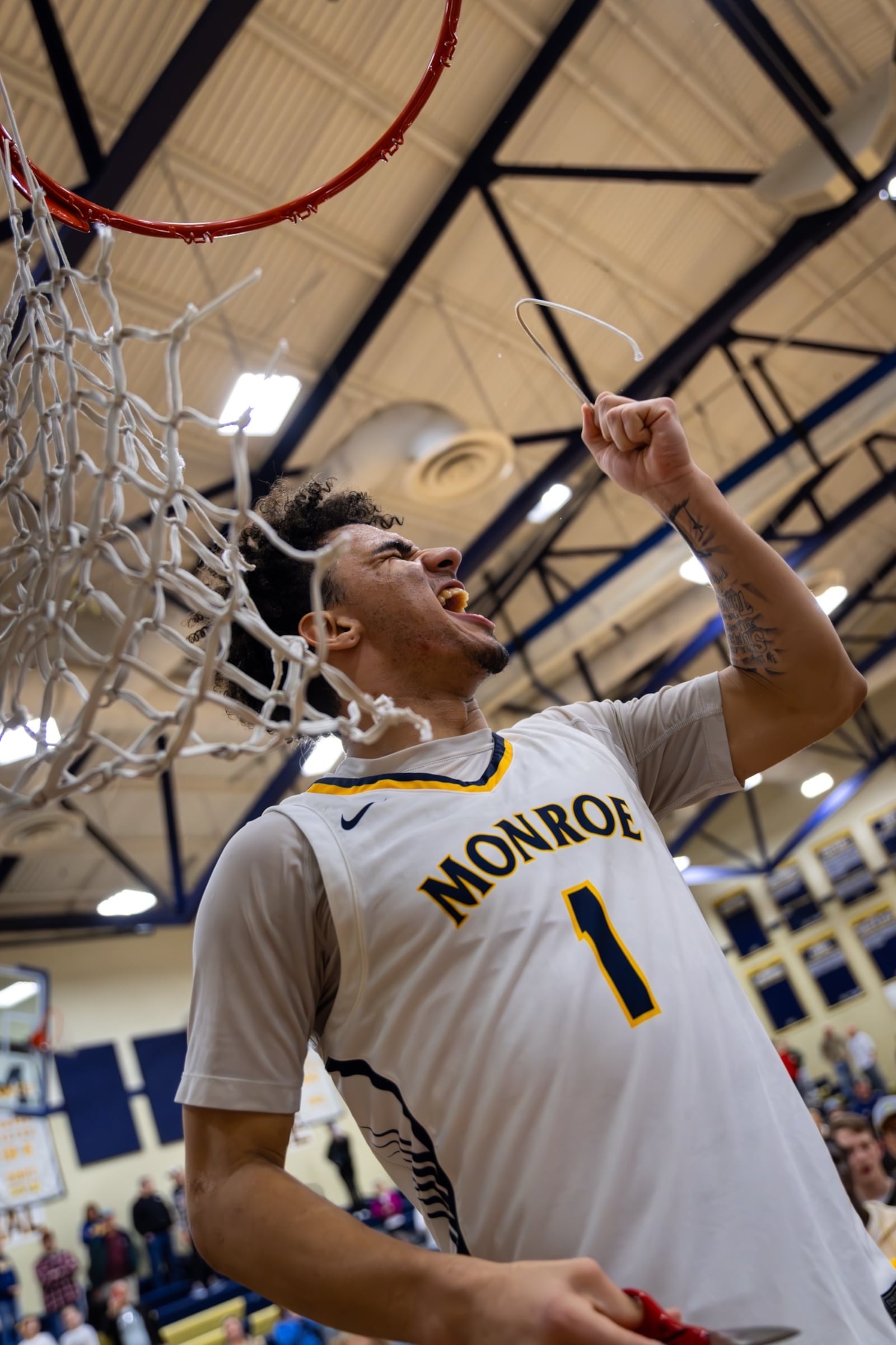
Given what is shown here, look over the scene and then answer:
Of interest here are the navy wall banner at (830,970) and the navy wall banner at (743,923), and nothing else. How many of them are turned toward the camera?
2

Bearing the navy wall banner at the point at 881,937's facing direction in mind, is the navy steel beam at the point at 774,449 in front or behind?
in front

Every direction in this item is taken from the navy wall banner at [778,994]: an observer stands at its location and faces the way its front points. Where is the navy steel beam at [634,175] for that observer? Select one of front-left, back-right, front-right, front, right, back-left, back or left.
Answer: front

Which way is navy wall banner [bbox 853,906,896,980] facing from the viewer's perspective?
toward the camera

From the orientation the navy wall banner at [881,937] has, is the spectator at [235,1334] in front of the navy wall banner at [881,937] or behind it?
in front

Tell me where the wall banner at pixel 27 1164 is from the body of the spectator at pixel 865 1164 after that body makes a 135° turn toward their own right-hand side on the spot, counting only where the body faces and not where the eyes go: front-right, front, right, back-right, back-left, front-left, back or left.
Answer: front-left

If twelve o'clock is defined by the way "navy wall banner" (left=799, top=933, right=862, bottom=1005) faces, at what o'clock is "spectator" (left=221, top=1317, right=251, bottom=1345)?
The spectator is roughly at 1 o'clock from the navy wall banner.

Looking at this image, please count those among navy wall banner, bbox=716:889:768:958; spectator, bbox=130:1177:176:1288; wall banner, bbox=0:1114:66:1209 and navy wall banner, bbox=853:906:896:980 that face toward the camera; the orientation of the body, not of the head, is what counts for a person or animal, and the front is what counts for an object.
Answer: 4

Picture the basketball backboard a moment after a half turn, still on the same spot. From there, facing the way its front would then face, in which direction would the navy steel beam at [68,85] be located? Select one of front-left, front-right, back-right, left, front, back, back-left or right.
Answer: back-left

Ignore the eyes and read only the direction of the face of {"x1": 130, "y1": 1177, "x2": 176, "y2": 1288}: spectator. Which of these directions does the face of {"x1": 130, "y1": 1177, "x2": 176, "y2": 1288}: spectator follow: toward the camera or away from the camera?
toward the camera

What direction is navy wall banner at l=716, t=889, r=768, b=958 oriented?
toward the camera

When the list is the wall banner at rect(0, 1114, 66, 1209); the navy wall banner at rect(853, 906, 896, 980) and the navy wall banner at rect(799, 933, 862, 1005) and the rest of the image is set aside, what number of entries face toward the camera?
3

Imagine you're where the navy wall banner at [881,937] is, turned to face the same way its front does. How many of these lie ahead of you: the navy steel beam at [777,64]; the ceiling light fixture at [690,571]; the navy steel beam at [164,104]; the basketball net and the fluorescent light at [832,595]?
5

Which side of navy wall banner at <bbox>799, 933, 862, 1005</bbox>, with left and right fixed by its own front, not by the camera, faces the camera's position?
front

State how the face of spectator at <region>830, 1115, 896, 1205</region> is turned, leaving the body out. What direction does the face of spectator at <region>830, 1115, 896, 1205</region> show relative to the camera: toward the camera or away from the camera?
toward the camera

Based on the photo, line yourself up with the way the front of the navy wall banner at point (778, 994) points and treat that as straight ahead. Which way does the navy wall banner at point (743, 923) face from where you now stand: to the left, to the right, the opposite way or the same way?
the same way

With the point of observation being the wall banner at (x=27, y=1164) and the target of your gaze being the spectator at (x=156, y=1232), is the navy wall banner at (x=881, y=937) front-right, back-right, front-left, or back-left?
front-left

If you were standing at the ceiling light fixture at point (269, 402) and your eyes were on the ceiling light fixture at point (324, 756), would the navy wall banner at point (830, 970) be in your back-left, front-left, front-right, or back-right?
front-right

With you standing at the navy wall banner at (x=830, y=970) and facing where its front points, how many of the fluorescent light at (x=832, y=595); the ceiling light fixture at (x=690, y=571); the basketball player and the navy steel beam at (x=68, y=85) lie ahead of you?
4
